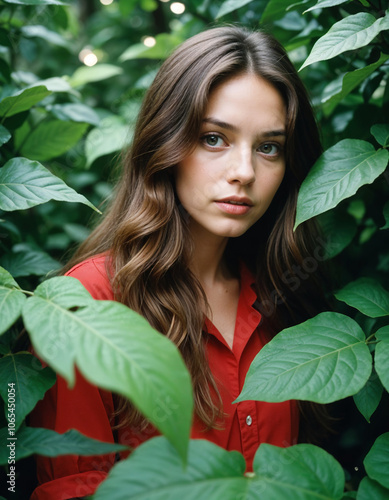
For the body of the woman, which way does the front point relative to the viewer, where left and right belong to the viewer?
facing the viewer and to the right of the viewer

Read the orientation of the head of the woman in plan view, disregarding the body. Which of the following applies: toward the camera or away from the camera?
toward the camera
